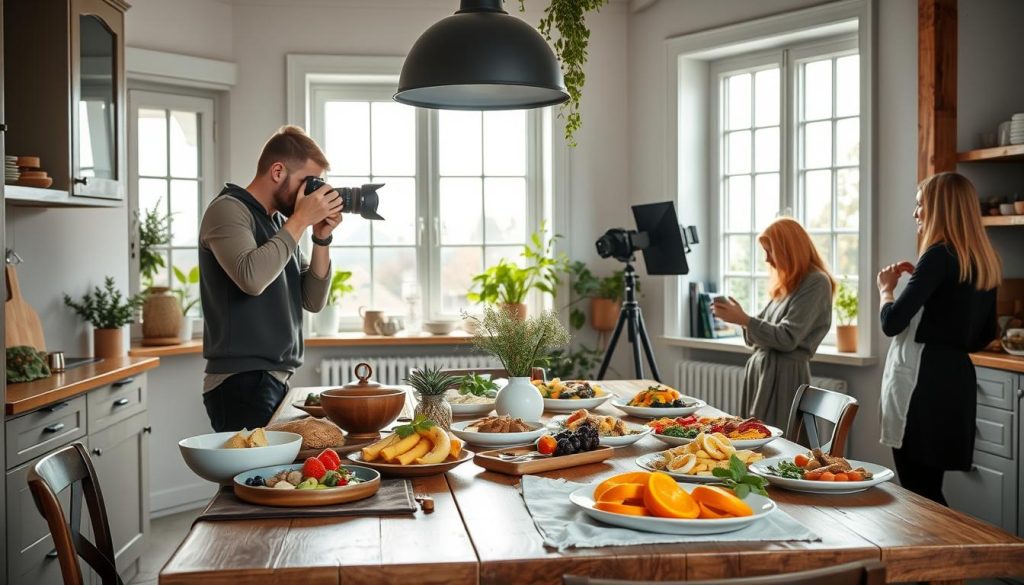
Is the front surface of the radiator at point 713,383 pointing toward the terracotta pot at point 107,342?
yes

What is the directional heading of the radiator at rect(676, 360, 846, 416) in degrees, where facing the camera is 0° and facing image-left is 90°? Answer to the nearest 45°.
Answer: approximately 45°

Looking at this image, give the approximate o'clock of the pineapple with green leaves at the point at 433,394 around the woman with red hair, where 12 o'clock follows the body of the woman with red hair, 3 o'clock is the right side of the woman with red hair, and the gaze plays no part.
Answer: The pineapple with green leaves is roughly at 10 o'clock from the woman with red hair.

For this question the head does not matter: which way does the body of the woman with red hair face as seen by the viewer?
to the viewer's left

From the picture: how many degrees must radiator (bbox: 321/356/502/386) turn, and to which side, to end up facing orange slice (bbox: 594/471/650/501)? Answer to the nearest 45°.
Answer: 0° — it already faces it

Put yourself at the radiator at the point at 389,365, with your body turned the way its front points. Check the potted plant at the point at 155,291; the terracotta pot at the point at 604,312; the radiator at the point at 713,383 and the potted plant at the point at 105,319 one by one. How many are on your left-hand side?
2

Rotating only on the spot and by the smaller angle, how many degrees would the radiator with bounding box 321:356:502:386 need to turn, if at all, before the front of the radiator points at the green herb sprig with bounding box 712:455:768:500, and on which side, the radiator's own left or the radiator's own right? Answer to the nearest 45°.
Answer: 0° — it already faces it

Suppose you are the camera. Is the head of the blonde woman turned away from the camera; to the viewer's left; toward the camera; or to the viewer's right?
to the viewer's left

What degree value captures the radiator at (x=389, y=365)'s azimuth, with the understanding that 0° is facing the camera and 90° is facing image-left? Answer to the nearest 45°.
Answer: approximately 0°

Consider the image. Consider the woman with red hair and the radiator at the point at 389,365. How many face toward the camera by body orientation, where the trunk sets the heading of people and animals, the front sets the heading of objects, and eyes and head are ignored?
1

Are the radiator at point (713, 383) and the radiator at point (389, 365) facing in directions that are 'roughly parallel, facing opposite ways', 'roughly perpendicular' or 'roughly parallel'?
roughly perpendicular

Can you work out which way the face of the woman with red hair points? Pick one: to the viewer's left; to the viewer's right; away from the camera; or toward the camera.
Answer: to the viewer's left
